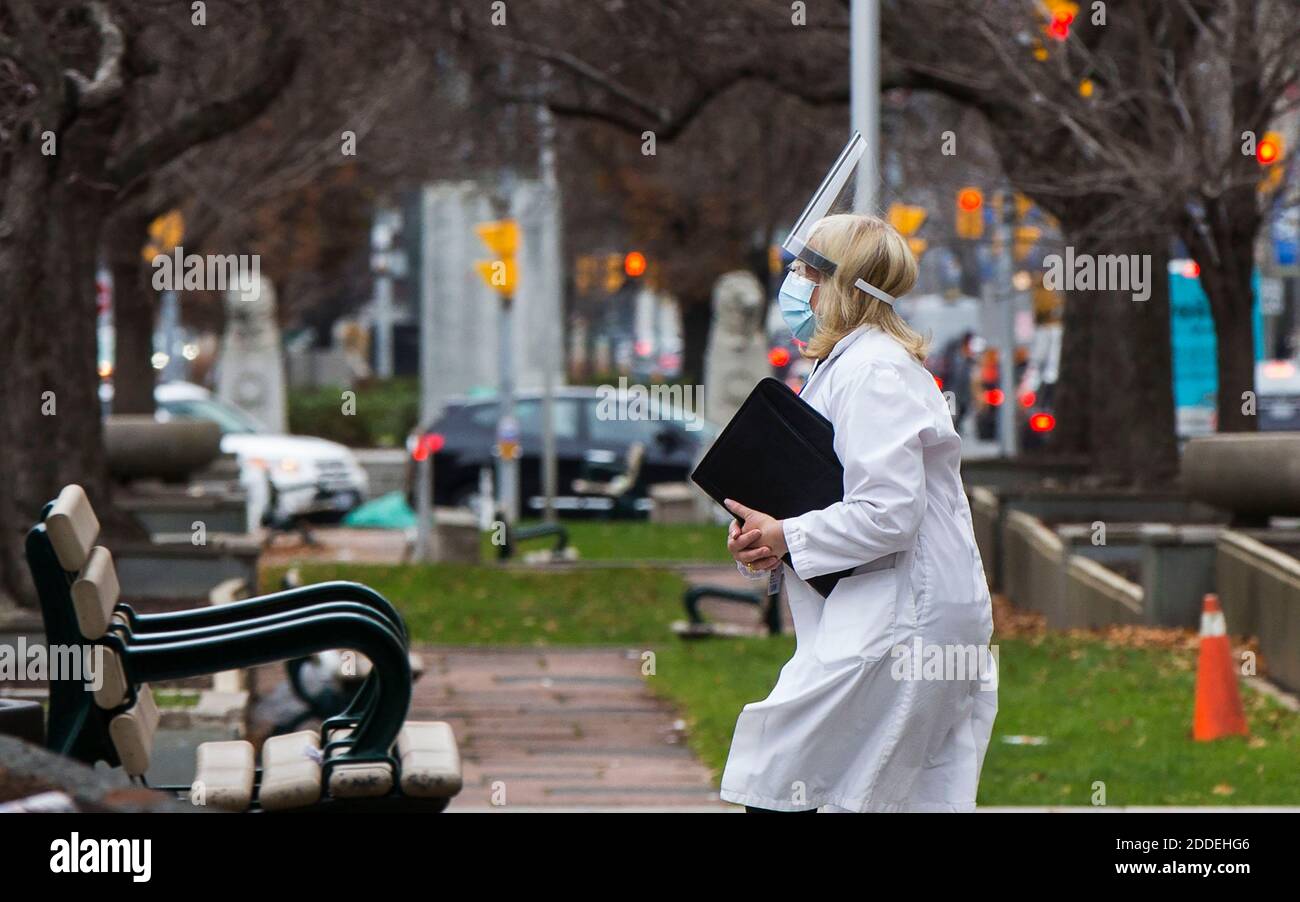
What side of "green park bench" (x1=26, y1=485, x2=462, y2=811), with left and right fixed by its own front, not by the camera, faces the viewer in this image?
right

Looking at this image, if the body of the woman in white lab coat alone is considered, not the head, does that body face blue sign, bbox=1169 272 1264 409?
no

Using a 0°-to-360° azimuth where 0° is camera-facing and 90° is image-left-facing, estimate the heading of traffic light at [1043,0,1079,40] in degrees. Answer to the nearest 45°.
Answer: approximately 0°

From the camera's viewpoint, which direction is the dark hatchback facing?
to the viewer's right

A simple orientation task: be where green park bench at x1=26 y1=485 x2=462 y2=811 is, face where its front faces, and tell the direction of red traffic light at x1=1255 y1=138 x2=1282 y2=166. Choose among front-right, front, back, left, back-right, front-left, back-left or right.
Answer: front-left

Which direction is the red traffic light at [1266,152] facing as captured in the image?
toward the camera

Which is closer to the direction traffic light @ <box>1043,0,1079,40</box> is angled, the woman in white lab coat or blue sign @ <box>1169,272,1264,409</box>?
the woman in white lab coat

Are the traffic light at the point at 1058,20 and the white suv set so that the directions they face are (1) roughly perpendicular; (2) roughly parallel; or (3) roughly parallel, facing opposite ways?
roughly perpendicular

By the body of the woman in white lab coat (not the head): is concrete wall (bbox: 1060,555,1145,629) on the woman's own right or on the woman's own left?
on the woman's own right

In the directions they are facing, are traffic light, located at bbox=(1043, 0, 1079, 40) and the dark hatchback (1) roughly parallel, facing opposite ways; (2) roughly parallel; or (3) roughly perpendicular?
roughly perpendicular

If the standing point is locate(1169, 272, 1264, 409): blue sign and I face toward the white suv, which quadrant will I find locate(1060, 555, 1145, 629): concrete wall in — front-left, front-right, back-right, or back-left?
front-left

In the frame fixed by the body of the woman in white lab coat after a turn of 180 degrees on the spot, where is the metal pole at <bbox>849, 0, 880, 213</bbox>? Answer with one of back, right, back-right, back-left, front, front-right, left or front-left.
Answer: left

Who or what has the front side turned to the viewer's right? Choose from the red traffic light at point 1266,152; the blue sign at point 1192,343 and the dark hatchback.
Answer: the dark hatchback

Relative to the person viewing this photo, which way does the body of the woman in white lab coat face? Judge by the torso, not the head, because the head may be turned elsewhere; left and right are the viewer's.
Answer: facing to the left of the viewer

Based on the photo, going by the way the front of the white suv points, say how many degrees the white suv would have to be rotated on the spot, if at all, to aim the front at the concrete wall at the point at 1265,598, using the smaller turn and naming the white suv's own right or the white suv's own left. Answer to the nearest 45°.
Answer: approximately 45° to the white suv's own right

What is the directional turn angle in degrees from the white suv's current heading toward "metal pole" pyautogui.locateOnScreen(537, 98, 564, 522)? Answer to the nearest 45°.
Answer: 0° — it already faces it

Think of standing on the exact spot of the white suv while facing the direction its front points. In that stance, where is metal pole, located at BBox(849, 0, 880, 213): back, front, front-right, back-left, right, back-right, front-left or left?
front-right

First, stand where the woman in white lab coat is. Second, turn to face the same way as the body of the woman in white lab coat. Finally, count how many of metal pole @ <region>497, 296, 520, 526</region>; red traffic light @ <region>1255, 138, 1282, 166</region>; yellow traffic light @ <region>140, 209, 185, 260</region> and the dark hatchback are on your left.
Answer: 0

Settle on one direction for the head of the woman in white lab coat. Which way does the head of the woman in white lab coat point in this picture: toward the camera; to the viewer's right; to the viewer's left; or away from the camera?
to the viewer's left

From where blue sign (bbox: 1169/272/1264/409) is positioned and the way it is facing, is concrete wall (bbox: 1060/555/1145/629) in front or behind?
in front

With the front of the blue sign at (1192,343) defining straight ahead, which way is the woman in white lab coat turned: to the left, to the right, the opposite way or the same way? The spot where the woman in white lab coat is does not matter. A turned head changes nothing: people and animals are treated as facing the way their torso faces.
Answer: to the right
